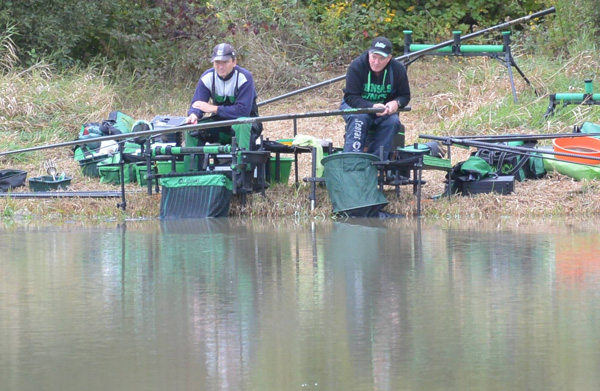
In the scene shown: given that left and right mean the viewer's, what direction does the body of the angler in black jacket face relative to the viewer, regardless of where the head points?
facing the viewer

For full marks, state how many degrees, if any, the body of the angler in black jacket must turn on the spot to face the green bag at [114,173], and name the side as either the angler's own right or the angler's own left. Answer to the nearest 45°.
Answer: approximately 90° to the angler's own right

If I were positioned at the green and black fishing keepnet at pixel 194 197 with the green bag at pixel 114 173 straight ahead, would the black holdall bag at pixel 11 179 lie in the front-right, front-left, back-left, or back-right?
front-left

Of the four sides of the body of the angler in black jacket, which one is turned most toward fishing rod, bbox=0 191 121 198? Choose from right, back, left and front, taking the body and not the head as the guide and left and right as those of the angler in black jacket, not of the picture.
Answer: right

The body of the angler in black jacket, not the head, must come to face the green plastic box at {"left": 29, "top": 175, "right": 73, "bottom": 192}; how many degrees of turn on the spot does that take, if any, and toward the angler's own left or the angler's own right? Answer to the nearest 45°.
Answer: approximately 90° to the angler's own right

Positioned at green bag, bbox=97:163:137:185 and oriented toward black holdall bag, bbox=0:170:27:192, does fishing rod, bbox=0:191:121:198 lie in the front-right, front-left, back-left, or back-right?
front-left

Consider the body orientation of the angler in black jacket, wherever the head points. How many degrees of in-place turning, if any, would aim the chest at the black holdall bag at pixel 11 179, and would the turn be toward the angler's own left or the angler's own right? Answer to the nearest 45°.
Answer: approximately 90° to the angler's own right

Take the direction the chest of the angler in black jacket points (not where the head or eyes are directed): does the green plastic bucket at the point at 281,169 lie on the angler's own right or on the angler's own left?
on the angler's own right
